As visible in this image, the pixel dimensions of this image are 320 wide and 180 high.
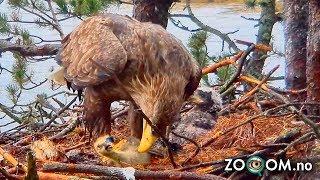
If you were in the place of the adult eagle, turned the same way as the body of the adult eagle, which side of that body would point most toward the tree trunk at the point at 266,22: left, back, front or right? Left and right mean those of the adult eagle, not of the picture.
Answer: left

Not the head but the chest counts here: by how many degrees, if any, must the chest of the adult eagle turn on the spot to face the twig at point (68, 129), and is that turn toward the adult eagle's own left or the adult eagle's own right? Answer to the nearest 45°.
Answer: approximately 180°

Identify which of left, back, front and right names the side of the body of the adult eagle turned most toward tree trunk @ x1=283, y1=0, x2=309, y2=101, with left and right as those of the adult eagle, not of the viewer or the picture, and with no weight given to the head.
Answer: left

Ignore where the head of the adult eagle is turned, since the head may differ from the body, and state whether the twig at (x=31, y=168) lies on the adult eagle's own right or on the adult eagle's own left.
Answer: on the adult eagle's own right

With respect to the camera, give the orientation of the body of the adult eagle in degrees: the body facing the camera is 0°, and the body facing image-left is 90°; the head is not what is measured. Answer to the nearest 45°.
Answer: approximately 315°

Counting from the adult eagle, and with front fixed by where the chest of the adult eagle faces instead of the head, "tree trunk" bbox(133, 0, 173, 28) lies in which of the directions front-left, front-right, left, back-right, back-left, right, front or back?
back-left

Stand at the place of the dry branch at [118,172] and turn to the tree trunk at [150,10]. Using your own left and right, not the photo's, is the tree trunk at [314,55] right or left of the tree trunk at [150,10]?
right
